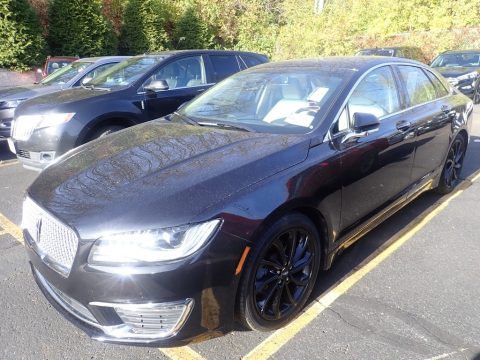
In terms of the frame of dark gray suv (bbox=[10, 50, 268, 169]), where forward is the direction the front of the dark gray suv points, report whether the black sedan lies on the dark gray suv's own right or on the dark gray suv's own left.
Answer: on the dark gray suv's own left

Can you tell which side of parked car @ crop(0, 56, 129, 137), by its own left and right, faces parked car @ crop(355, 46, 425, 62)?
back

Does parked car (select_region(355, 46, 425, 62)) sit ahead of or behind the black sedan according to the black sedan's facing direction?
behind

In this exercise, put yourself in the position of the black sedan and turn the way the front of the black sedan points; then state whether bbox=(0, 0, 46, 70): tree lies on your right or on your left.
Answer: on your right

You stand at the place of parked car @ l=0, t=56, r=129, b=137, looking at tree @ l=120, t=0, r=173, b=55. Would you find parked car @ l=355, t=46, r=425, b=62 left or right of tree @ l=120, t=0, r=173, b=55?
right

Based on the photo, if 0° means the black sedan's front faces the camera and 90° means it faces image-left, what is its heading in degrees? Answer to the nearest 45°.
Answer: approximately 45°

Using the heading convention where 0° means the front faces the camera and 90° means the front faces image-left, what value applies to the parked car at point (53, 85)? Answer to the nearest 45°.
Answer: approximately 45°

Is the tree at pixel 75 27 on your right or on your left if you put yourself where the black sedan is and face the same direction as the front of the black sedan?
on your right

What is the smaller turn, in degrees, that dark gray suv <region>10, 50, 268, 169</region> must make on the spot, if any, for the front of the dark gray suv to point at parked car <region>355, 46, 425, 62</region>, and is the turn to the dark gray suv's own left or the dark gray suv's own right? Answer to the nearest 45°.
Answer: approximately 180°

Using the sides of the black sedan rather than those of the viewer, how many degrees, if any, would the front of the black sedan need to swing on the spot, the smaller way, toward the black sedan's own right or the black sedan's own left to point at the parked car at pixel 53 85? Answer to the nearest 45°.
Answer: approximately 90° to the black sedan's own right
